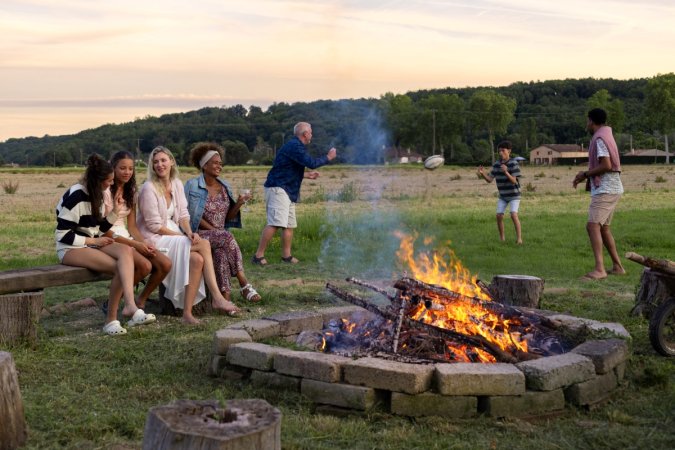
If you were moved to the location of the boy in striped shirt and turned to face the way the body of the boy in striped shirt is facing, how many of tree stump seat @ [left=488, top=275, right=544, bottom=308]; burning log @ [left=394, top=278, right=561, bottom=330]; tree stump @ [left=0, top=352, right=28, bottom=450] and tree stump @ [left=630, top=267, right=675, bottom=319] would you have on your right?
0

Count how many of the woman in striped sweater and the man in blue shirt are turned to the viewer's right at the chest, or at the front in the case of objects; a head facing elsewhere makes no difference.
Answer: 2

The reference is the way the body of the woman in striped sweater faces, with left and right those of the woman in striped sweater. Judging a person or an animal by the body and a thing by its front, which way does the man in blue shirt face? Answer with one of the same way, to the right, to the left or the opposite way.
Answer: the same way

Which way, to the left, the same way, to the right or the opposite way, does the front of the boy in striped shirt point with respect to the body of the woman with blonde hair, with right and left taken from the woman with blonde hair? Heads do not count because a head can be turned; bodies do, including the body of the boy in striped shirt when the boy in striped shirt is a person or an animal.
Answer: to the right

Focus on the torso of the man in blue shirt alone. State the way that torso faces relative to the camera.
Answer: to the viewer's right

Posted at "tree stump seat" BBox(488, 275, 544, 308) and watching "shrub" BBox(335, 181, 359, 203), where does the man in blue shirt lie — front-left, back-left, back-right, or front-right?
front-left

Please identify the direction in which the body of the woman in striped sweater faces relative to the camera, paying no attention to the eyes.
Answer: to the viewer's right

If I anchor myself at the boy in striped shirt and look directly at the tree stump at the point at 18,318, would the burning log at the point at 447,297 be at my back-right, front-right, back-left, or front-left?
front-left

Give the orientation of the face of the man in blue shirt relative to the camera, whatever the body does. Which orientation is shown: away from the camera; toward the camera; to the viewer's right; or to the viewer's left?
to the viewer's right

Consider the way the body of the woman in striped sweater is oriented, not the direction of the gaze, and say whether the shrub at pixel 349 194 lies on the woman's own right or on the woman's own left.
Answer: on the woman's own left

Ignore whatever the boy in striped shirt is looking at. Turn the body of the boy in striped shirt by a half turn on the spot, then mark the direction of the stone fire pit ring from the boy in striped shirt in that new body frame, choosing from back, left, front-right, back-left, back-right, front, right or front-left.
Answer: back-right

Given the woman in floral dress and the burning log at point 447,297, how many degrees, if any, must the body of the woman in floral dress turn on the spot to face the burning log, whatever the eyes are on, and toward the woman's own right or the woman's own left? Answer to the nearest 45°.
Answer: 0° — they already face it

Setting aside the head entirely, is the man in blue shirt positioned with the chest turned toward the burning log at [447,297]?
no

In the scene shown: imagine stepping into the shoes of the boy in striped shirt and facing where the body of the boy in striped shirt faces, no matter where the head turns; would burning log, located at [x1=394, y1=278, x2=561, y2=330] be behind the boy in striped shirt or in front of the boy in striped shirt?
in front

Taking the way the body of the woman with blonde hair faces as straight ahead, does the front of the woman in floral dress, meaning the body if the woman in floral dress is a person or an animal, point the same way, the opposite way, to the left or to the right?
the same way

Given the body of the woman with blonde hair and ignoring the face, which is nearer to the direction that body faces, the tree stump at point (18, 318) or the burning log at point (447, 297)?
the burning log

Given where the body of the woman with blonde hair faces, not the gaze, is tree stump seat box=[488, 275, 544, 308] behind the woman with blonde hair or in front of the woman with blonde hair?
in front

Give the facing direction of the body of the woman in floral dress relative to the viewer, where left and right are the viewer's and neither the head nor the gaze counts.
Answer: facing the viewer and to the right of the viewer
